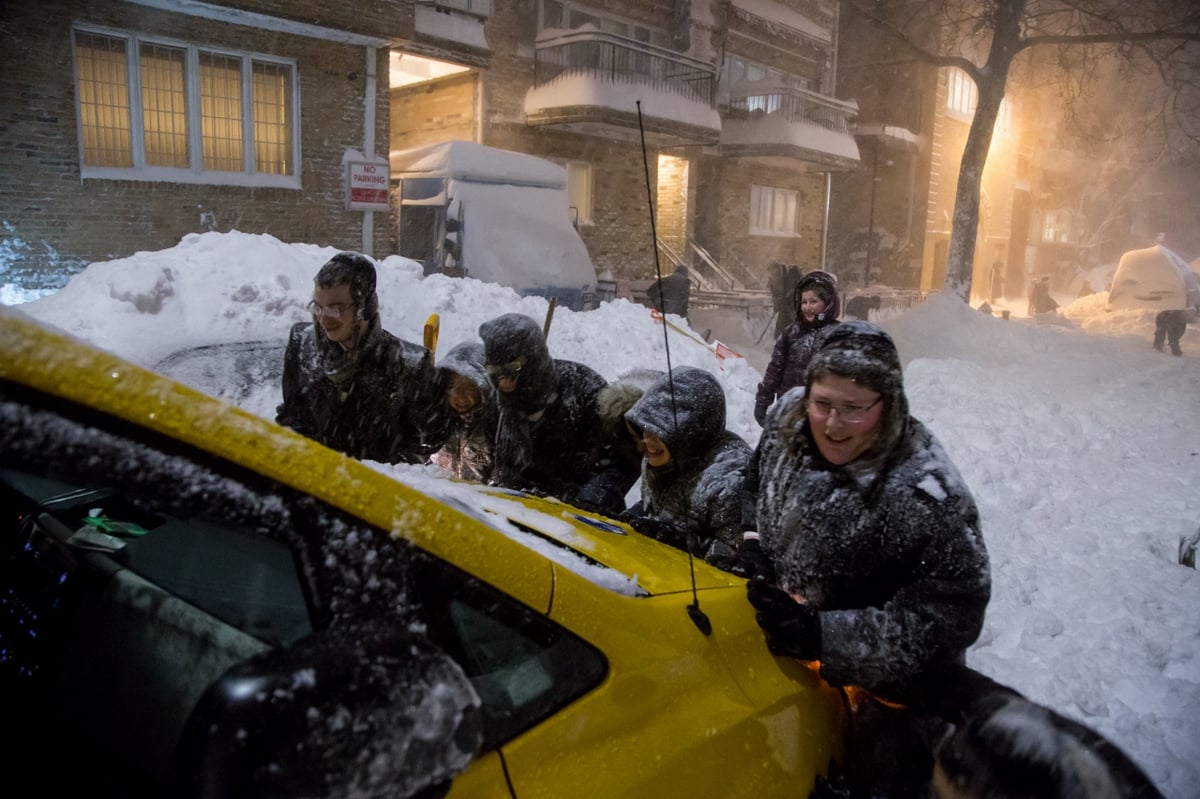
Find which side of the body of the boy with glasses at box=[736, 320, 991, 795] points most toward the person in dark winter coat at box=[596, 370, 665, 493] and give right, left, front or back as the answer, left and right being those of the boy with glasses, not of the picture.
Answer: right

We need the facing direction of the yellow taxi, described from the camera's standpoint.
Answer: facing away from the viewer and to the right of the viewer

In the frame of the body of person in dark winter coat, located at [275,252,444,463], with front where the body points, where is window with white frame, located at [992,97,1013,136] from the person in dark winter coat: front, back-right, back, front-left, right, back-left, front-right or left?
back

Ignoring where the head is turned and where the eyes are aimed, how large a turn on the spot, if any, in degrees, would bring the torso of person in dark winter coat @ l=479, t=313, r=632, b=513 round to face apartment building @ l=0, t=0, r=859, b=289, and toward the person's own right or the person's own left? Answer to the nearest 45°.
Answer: approximately 135° to the person's own right

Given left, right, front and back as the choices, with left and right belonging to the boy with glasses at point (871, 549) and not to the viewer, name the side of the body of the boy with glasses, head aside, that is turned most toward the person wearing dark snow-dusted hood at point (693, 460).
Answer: right

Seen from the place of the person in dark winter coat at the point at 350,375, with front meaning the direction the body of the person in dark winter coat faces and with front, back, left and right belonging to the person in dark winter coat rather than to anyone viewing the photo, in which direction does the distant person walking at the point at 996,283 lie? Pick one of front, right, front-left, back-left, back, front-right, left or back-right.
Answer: back

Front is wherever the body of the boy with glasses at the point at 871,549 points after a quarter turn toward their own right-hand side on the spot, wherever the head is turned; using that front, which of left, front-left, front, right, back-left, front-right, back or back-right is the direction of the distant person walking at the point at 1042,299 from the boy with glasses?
front-right

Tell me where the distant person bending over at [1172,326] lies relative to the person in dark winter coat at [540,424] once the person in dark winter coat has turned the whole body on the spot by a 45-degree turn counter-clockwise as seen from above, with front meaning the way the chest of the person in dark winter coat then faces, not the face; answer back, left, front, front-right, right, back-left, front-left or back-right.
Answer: back-left

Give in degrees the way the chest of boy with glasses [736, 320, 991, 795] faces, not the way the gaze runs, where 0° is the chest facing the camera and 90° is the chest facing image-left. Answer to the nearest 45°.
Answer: approximately 45°

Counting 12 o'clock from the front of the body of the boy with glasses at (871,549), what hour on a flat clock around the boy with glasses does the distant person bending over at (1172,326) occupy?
The distant person bending over is roughly at 5 o'clock from the boy with glasses.

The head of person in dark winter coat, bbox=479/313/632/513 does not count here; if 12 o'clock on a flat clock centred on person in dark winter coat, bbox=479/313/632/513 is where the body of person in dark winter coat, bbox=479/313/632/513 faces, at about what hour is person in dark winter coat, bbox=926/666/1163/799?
person in dark winter coat, bbox=926/666/1163/799 is roughly at 10 o'clock from person in dark winter coat, bbox=479/313/632/513.
